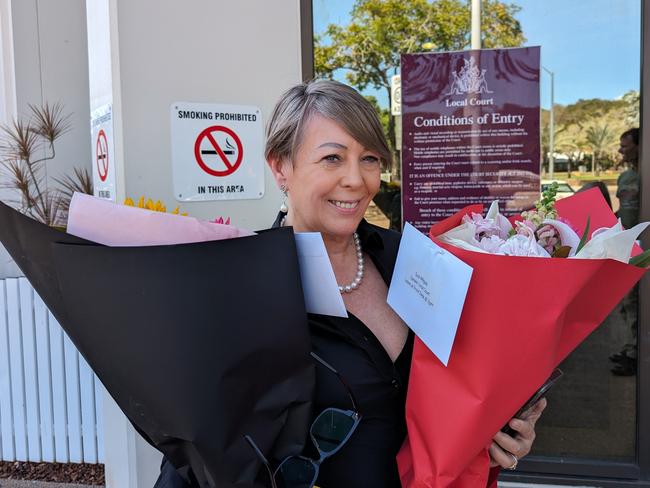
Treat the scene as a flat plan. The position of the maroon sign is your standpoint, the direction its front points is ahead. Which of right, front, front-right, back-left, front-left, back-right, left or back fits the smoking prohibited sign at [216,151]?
front-right

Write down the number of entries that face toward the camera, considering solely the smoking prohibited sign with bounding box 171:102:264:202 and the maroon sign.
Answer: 2

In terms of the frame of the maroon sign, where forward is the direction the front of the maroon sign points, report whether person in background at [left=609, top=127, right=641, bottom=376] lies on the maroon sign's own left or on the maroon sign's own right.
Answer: on the maroon sign's own left
